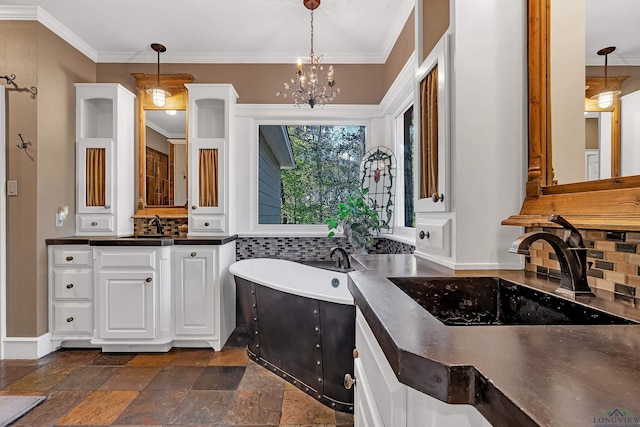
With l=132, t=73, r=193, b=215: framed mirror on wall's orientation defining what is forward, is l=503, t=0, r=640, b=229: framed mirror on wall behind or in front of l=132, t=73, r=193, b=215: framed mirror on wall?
in front

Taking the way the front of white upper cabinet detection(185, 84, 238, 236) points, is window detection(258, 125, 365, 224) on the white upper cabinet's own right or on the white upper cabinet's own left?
on the white upper cabinet's own left

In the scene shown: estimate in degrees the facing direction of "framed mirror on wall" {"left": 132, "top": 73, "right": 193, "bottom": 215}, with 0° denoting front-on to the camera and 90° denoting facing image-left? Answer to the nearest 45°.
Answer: approximately 0°

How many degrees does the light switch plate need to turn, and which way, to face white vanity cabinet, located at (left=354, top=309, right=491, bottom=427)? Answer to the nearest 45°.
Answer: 0° — it already faces it

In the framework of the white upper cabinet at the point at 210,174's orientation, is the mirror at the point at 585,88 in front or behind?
in front

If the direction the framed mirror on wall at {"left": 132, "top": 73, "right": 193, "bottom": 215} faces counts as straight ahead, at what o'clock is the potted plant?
The potted plant is roughly at 10 o'clock from the framed mirror on wall.

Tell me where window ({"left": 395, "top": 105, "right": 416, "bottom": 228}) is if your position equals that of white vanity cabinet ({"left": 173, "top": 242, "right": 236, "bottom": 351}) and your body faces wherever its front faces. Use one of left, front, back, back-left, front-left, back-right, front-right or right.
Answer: left

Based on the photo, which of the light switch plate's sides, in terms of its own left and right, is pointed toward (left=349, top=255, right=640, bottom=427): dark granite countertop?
front
